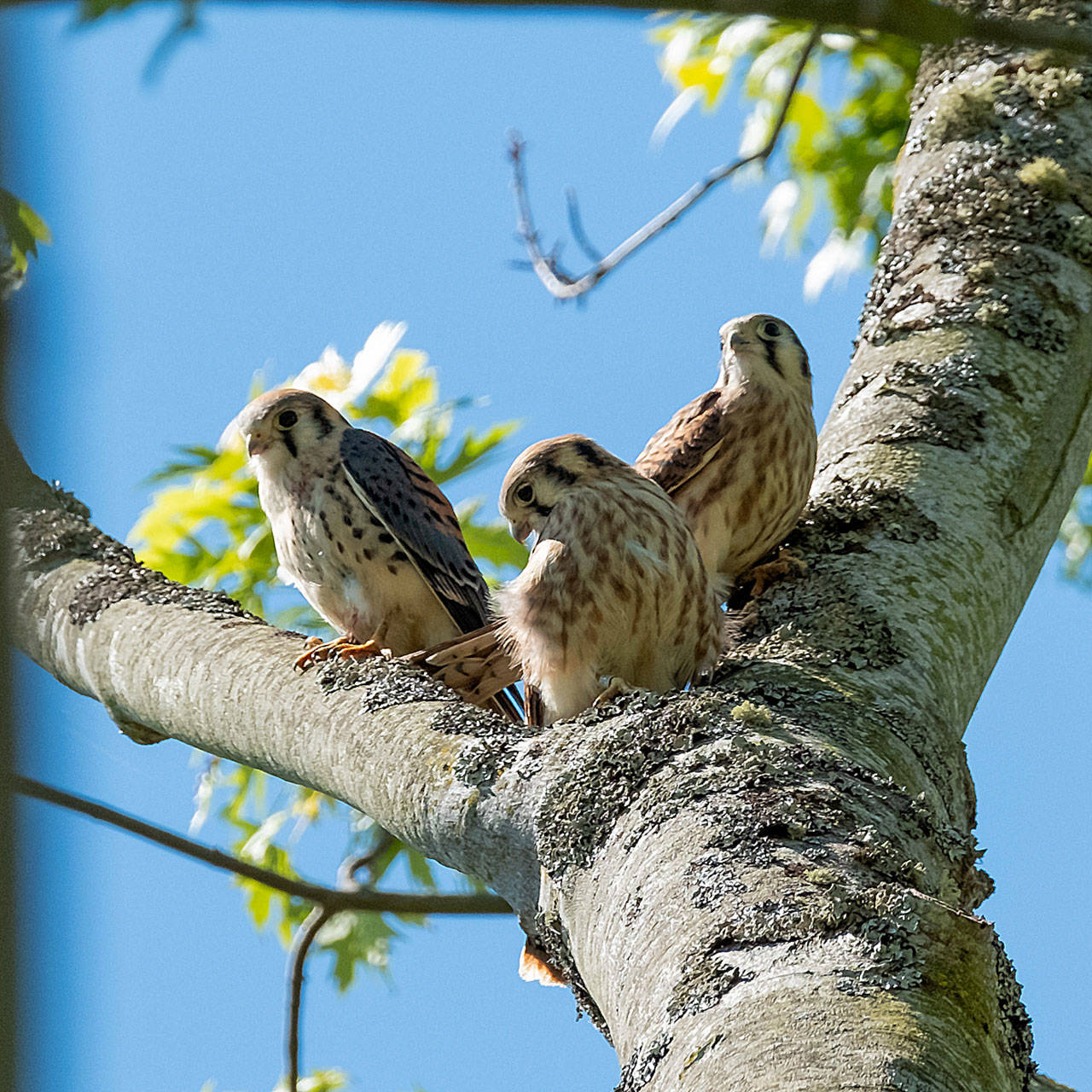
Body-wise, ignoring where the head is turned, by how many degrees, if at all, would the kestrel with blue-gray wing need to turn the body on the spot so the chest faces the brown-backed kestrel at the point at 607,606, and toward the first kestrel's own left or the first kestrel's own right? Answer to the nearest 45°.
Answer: approximately 90° to the first kestrel's own left

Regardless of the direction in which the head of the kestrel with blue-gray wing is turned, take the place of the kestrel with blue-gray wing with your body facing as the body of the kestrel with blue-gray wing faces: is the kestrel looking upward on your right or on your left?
on your left

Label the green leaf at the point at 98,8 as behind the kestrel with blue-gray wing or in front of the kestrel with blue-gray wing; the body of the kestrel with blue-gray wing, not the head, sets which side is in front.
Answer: in front

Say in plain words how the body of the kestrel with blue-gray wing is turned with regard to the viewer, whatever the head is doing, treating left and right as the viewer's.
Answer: facing the viewer and to the left of the viewer

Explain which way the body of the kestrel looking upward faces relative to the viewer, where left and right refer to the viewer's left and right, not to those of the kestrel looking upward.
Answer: facing the viewer and to the right of the viewer

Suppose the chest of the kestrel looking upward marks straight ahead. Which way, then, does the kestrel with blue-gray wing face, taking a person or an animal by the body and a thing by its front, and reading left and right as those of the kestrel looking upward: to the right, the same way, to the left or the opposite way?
to the right

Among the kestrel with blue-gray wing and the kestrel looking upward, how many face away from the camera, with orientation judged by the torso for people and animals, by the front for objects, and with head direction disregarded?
0
